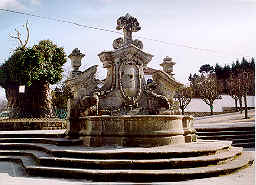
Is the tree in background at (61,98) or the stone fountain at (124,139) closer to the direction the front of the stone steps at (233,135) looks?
the stone fountain

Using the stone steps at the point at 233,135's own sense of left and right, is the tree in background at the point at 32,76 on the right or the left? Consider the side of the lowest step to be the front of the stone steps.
on its right

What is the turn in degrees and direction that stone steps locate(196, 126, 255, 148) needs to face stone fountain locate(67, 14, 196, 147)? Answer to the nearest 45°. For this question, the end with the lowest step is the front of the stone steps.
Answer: approximately 45° to its right

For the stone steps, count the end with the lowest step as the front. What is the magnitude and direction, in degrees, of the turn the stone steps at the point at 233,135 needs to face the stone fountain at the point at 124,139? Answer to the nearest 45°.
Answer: approximately 45° to its right
